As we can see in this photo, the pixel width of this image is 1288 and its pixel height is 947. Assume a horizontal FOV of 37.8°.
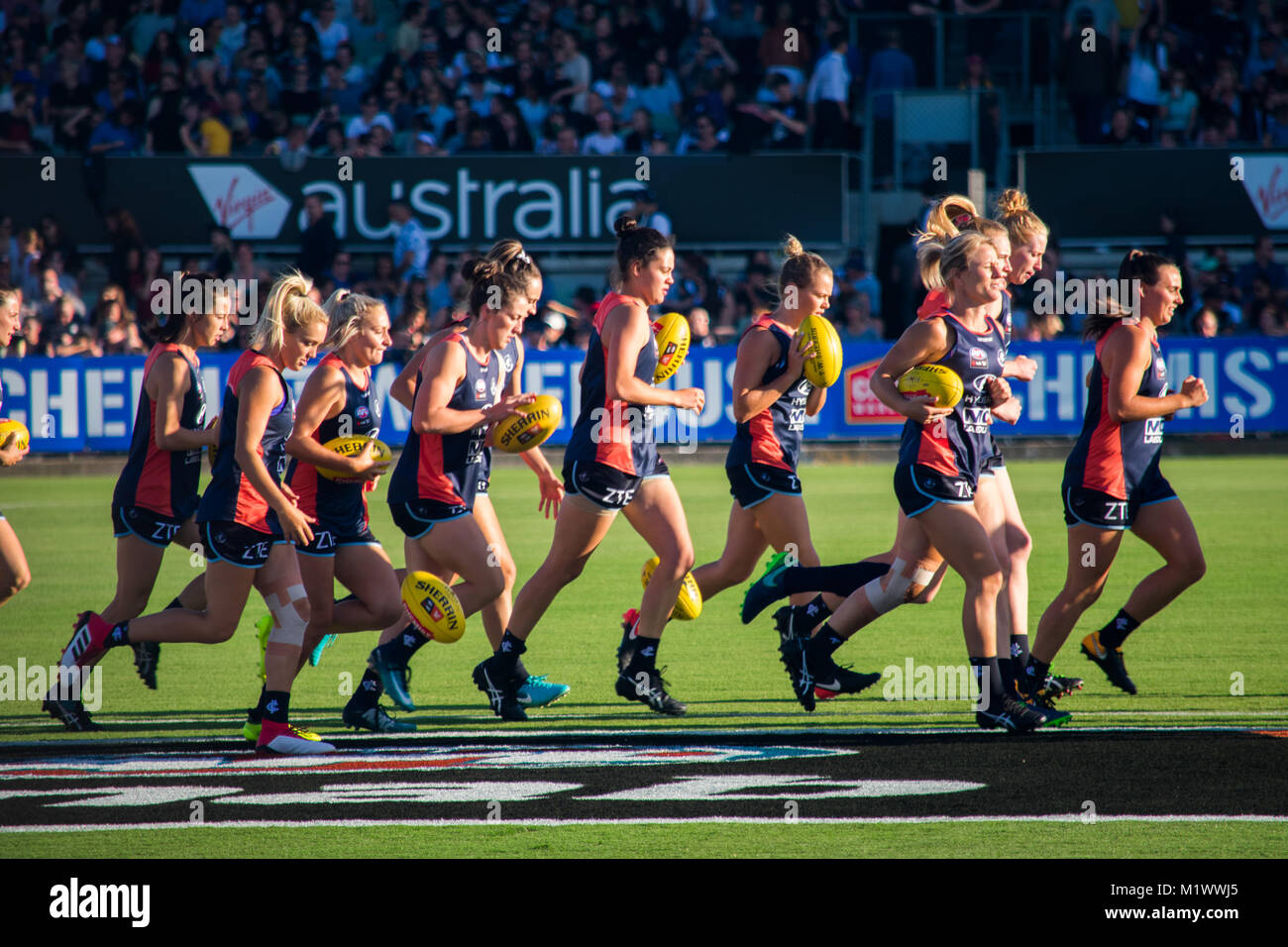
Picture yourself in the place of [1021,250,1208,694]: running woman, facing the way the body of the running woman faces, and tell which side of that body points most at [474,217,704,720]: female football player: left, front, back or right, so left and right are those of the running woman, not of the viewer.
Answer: back

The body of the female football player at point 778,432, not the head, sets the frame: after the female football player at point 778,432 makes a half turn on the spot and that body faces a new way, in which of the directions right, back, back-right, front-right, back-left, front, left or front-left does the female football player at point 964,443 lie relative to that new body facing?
back-left

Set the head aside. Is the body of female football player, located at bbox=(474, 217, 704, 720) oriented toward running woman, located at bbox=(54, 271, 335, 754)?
no

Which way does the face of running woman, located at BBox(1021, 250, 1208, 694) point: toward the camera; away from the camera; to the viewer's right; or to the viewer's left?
to the viewer's right

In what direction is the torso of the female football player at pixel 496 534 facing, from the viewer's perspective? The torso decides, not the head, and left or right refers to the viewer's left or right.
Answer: facing to the right of the viewer

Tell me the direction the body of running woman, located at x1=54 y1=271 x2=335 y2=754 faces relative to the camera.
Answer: to the viewer's right

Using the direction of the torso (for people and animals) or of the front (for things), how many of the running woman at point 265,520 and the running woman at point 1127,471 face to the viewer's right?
2

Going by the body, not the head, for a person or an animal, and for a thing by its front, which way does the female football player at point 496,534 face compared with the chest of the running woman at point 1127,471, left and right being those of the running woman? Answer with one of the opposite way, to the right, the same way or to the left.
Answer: the same way

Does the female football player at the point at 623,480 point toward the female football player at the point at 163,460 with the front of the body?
no

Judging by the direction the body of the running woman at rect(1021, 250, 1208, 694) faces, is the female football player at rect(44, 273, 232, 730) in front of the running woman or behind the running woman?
behind

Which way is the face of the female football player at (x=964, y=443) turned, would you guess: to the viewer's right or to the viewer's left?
to the viewer's right

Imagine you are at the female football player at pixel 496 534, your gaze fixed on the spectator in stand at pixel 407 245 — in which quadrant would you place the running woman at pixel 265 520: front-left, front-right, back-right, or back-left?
back-left

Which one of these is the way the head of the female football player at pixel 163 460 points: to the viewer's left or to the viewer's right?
to the viewer's right

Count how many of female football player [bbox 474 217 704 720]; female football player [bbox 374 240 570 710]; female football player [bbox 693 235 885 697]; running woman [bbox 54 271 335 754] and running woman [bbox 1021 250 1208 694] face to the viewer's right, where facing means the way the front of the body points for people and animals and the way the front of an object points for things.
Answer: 5

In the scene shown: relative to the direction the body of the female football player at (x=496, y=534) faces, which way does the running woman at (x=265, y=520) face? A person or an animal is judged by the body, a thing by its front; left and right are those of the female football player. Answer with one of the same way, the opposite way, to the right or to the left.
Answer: the same way

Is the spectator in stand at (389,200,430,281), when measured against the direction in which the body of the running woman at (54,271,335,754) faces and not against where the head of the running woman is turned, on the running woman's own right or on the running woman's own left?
on the running woman's own left

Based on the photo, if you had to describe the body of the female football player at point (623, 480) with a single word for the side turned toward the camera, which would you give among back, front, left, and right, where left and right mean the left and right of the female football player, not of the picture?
right

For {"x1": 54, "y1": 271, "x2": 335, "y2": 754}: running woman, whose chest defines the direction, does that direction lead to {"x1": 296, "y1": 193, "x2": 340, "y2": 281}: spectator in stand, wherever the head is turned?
no

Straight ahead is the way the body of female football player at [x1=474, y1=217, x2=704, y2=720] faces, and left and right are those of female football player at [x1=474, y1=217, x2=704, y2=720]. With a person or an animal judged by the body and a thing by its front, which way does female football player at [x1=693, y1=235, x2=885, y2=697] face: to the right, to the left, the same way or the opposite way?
the same way

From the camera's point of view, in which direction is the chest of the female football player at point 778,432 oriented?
to the viewer's right

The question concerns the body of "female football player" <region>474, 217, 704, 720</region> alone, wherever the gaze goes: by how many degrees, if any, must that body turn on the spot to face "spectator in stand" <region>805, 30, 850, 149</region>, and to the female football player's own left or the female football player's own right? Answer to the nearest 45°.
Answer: approximately 90° to the female football player's own left

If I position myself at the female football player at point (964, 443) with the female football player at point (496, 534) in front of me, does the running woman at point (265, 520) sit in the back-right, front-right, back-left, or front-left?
front-left
